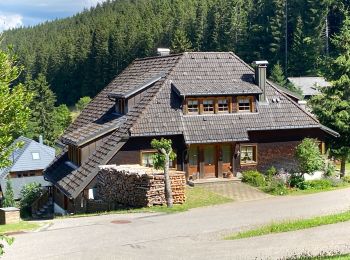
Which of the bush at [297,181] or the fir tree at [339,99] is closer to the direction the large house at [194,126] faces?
the bush

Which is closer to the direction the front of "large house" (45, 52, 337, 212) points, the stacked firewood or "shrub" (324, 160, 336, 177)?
the stacked firewood

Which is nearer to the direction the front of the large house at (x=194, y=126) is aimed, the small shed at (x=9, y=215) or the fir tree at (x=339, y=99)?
the small shed

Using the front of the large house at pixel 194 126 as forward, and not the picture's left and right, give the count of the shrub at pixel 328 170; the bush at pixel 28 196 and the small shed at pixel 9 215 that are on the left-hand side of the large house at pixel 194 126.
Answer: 1

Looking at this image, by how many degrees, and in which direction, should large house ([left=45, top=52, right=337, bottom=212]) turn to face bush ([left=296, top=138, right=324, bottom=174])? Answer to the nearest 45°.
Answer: approximately 90° to its left

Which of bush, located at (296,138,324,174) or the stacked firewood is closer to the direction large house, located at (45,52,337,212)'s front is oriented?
the stacked firewood

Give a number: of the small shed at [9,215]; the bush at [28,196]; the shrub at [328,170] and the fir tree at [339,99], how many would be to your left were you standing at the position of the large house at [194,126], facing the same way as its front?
2

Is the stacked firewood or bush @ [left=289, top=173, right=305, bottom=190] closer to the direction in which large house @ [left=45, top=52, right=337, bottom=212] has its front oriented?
the stacked firewood

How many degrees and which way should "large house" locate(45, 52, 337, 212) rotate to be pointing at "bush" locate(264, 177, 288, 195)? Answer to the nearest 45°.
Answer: approximately 45° to its left

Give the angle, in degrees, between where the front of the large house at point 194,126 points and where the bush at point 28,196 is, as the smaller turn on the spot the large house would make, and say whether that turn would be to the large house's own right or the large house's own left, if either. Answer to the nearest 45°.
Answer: approximately 135° to the large house's own right

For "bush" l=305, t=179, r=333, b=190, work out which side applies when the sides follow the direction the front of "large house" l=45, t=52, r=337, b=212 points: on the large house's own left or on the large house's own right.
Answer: on the large house's own left

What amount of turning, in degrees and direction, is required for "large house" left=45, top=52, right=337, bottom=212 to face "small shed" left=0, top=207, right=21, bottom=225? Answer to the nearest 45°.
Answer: approximately 45° to its right

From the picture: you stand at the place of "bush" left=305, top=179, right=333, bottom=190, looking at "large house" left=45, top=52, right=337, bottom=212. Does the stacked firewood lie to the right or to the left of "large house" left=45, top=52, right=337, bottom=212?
left

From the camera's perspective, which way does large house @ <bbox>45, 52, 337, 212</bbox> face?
toward the camera
